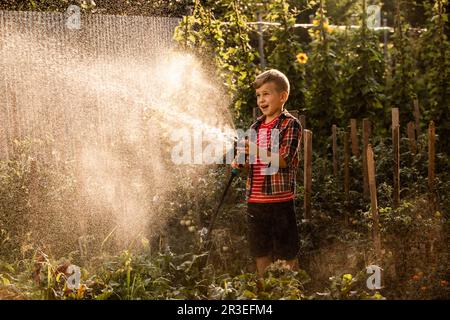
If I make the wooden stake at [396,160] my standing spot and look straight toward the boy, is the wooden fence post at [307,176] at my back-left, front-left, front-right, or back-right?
front-right

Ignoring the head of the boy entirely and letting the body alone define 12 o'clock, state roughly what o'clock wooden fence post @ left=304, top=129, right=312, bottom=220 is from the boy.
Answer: The wooden fence post is roughly at 5 o'clock from the boy.

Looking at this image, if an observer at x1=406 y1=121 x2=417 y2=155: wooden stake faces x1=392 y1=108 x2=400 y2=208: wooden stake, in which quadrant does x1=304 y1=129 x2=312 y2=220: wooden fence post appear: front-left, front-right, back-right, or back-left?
front-right

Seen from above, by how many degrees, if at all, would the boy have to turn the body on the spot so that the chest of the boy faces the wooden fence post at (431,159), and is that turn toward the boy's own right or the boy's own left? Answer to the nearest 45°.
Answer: approximately 180°

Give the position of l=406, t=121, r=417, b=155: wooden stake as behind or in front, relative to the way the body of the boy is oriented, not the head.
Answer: behind

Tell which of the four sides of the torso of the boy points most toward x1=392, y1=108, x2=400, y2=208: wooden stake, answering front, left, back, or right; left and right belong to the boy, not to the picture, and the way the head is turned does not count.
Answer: back

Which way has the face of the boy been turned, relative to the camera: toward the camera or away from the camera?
toward the camera

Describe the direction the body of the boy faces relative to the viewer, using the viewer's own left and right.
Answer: facing the viewer and to the left of the viewer

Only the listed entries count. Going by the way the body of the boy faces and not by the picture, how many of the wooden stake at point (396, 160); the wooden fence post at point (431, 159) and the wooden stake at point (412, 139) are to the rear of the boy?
3
